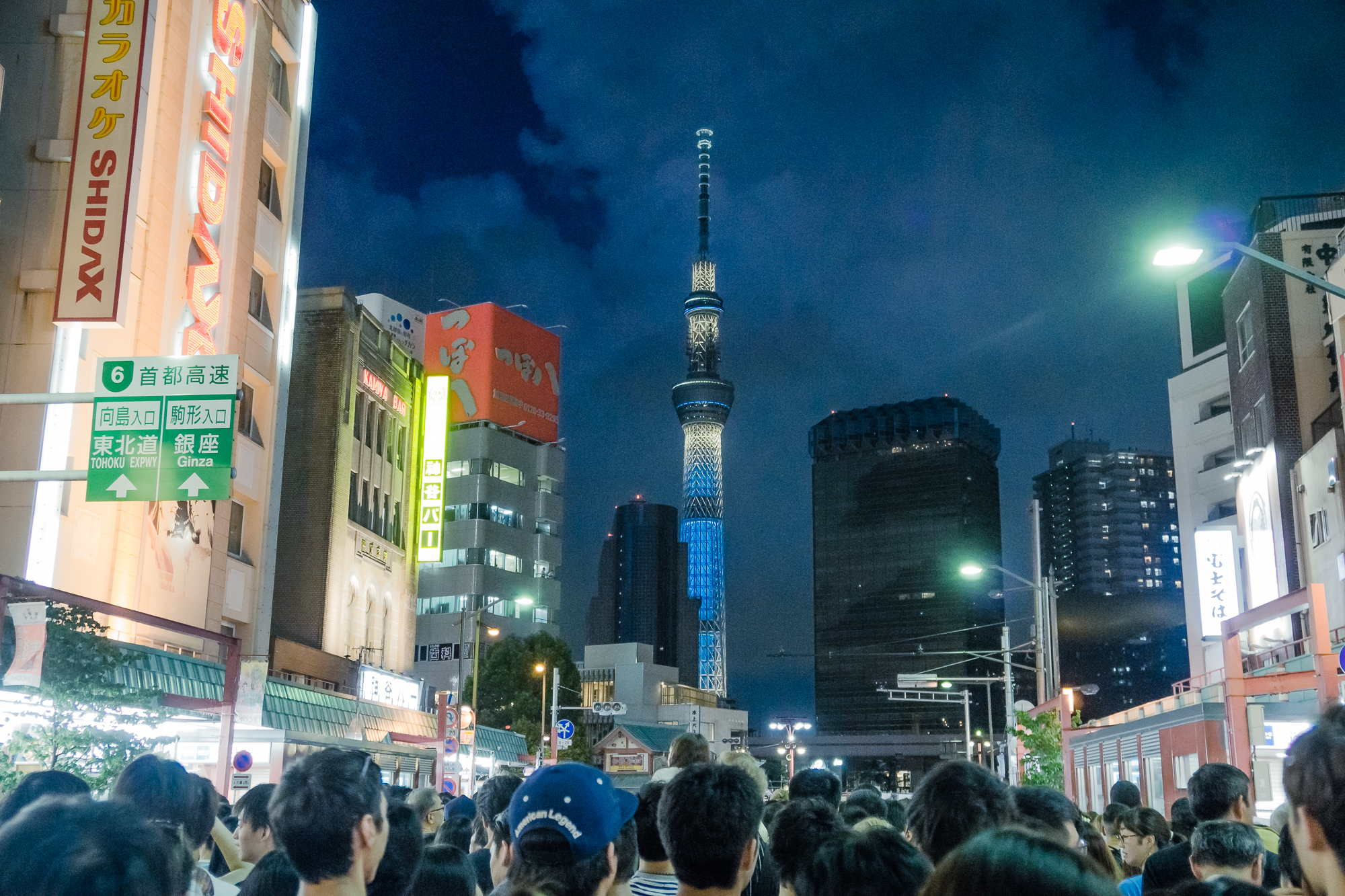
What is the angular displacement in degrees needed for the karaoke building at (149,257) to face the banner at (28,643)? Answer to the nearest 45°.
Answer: approximately 45° to its right

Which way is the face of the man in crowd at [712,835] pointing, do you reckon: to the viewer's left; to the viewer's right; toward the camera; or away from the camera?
away from the camera

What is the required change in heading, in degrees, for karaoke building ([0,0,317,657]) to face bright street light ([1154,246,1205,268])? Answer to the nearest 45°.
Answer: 0° — it already faces it

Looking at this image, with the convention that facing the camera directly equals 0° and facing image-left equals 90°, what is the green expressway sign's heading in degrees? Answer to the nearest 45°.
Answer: approximately 0°

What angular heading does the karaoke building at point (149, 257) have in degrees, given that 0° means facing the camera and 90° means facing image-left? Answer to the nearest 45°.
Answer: approximately 315°

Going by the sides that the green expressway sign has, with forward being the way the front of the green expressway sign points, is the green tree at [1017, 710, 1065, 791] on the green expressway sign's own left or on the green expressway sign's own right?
on the green expressway sign's own left

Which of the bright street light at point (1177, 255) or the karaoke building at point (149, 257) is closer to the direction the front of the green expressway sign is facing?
the bright street light

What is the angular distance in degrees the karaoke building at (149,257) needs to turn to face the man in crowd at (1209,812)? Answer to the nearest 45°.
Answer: approximately 45° to its right
